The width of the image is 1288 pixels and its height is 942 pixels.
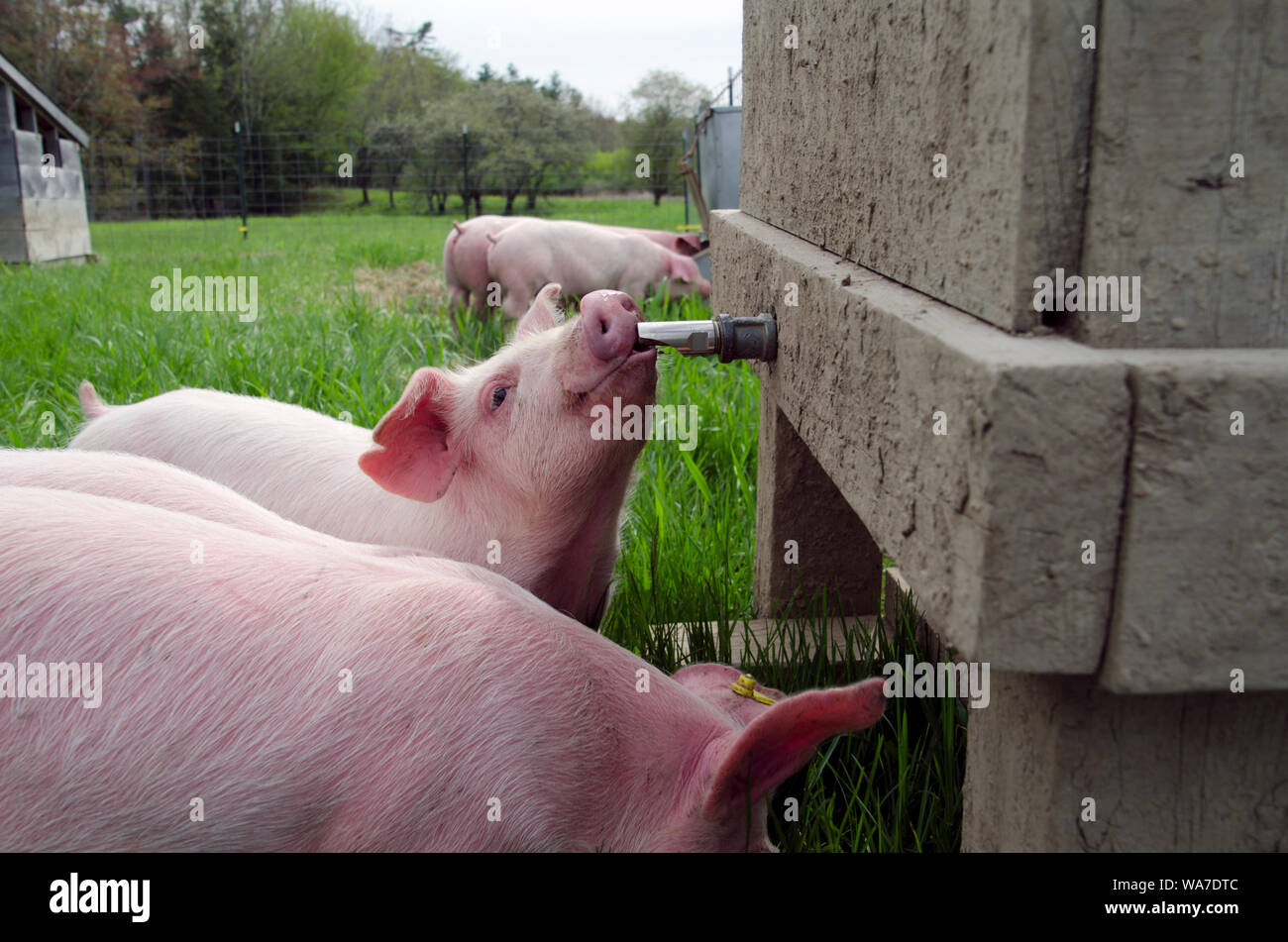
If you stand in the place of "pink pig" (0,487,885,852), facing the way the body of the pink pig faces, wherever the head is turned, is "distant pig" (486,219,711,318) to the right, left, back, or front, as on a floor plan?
left

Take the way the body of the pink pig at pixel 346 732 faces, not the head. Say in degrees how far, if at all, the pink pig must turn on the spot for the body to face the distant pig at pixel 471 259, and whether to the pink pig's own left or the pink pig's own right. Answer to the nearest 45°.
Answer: approximately 90° to the pink pig's own left

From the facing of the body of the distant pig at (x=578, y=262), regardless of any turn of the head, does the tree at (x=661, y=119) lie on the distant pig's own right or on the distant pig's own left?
on the distant pig's own left

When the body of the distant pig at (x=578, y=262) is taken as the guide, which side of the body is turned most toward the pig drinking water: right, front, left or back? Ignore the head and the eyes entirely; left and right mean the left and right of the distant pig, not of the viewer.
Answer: right

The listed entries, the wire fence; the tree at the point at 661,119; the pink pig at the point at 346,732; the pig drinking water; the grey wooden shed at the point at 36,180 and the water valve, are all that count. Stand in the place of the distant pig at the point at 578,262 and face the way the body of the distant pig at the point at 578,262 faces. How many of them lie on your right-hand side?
3

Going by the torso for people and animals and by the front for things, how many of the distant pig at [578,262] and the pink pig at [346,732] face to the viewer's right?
2

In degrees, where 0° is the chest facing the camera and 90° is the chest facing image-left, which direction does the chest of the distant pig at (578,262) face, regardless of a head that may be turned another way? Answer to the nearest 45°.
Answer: approximately 270°

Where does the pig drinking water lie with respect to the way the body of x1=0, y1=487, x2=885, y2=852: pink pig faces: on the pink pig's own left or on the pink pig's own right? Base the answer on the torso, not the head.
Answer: on the pink pig's own left

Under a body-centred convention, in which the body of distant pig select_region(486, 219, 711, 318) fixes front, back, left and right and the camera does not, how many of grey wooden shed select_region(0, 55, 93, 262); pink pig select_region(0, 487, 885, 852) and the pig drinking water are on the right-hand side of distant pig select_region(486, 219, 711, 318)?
2

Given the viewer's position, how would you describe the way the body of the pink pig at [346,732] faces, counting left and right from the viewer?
facing to the right of the viewer
